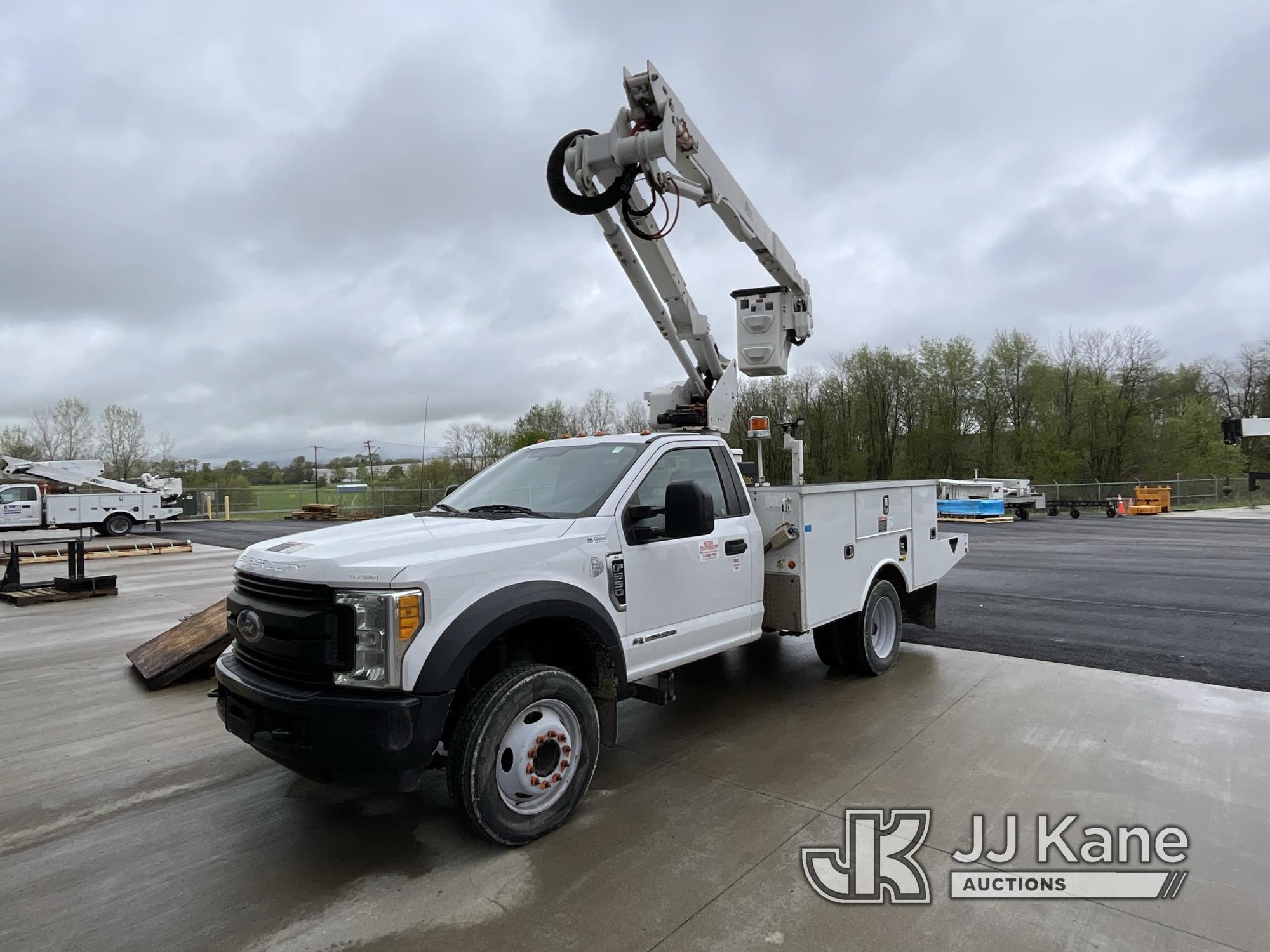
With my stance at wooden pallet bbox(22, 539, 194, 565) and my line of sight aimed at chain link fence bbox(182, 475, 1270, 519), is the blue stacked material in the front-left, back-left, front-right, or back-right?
front-right

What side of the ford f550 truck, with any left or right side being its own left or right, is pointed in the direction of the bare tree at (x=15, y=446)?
right

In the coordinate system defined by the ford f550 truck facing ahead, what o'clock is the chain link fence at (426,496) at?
The chain link fence is roughly at 4 o'clock from the ford f550 truck.

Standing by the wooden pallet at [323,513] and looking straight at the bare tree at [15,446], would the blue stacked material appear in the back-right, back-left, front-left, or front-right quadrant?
back-right

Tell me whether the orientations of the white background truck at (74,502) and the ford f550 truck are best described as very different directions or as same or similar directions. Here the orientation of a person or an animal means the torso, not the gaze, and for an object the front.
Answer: same or similar directions

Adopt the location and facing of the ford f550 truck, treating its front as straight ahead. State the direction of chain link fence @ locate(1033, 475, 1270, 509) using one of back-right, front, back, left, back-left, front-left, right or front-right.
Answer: back

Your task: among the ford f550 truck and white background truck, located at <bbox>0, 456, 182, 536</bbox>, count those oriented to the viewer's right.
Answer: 0

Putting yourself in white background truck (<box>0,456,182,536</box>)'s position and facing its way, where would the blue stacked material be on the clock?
The blue stacked material is roughly at 7 o'clock from the white background truck.

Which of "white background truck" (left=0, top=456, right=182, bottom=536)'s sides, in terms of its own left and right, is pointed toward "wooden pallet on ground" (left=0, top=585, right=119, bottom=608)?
left

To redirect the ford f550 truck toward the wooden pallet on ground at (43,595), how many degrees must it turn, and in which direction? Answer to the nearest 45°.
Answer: approximately 90° to its right

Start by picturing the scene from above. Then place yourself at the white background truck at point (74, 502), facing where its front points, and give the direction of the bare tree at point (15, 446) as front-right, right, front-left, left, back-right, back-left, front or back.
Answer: right

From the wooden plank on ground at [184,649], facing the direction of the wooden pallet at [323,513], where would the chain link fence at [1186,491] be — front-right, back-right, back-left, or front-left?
front-right

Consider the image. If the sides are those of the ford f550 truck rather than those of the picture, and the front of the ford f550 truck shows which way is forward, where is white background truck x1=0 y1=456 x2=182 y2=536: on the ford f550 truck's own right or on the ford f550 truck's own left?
on the ford f550 truck's own right

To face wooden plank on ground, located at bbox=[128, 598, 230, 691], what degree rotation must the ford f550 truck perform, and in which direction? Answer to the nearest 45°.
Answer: approximately 90° to its right

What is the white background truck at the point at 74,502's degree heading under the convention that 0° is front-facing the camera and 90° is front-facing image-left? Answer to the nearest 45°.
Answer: approximately 90°

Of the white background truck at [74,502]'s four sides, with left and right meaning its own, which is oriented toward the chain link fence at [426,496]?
back

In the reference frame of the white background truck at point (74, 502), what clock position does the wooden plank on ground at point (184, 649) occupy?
The wooden plank on ground is roughly at 9 o'clock from the white background truck.
